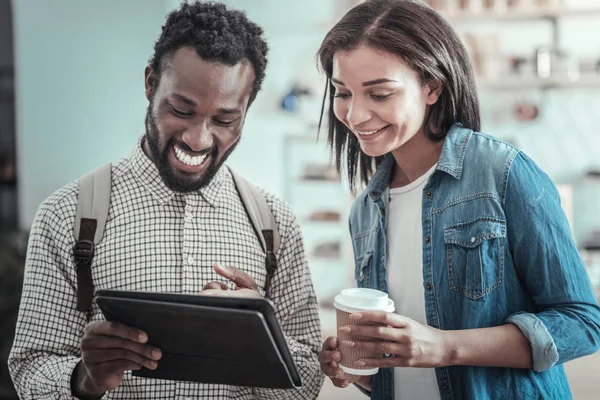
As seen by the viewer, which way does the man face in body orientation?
toward the camera

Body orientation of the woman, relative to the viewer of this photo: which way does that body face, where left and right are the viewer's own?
facing the viewer and to the left of the viewer
